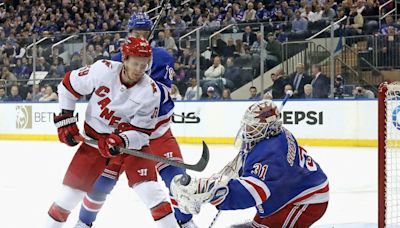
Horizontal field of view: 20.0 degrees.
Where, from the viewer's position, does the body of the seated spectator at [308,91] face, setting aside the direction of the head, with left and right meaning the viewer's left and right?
facing the viewer

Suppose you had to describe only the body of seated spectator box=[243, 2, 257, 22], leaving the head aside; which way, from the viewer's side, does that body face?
toward the camera

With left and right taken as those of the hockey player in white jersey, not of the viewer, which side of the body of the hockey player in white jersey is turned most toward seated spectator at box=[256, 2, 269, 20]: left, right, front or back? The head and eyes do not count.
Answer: back

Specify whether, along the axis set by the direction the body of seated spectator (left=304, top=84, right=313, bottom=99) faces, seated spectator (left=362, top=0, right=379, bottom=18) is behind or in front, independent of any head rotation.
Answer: behind

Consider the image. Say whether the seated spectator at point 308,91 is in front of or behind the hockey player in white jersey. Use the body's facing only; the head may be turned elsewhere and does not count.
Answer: behind

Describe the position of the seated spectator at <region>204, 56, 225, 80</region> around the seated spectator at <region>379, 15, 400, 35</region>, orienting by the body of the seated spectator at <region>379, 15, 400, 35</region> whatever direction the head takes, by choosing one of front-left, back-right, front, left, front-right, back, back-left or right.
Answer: right

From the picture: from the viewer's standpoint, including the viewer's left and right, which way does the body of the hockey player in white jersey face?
facing the viewer

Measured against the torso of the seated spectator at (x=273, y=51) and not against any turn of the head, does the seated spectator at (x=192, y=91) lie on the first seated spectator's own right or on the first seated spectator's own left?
on the first seated spectator's own right

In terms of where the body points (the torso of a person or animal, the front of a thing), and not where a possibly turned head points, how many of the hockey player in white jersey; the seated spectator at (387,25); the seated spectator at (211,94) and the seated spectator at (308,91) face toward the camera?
4

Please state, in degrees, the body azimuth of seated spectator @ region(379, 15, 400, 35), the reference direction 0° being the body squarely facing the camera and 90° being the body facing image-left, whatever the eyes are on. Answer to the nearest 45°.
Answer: approximately 0°
